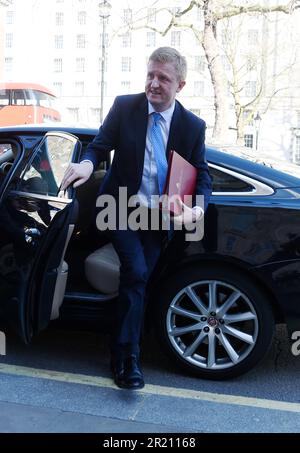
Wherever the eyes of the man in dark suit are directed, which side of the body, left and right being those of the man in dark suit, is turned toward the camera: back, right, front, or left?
front

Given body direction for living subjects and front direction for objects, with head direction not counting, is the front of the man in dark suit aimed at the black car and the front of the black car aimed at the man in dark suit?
no

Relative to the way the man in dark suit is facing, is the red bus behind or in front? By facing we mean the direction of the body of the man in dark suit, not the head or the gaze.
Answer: behind

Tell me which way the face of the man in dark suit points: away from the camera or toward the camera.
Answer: toward the camera

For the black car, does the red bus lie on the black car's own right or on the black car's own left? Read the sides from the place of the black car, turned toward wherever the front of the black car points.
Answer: on the black car's own right

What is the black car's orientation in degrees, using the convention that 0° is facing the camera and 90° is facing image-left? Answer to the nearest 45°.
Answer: approximately 90°

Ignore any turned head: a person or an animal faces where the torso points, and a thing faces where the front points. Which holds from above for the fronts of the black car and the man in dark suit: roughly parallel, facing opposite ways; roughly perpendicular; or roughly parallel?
roughly perpendicular
